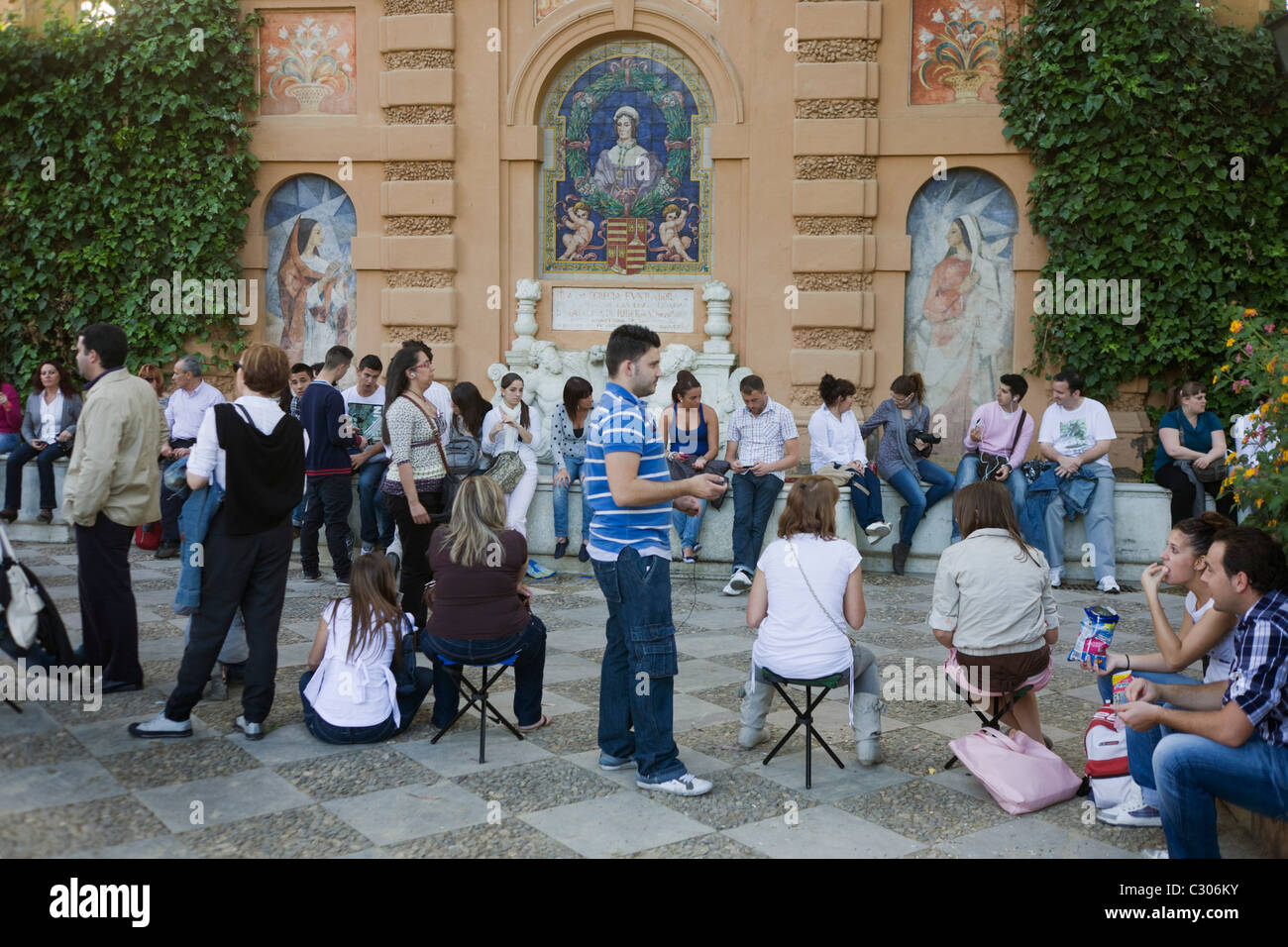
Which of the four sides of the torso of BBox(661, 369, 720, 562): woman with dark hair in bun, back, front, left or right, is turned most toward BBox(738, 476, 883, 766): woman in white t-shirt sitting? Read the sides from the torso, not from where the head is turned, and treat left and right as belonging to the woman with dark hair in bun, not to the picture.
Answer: front

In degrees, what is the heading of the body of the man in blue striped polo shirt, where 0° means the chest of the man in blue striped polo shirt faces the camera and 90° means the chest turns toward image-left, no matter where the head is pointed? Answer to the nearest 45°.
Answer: approximately 270°

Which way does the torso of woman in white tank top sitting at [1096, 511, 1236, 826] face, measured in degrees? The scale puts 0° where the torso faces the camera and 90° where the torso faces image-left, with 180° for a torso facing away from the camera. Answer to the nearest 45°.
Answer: approximately 90°

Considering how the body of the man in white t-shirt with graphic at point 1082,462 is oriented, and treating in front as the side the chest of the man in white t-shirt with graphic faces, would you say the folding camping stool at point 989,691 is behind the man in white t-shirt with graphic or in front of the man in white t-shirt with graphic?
in front

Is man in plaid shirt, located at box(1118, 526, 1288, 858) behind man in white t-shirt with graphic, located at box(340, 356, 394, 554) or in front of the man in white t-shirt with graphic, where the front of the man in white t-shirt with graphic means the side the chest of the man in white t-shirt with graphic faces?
in front

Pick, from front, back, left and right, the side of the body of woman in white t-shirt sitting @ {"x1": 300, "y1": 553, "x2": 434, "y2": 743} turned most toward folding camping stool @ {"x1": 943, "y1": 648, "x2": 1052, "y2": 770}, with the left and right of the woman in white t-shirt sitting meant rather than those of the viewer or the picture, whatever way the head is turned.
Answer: right

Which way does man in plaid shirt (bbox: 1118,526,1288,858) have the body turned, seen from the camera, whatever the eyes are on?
to the viewer's left

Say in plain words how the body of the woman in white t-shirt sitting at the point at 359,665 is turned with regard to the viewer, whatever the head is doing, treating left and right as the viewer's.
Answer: facing away from the viewer

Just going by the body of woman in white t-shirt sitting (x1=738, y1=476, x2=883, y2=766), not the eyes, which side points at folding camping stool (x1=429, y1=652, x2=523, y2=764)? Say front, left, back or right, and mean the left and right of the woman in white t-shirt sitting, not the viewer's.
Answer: left

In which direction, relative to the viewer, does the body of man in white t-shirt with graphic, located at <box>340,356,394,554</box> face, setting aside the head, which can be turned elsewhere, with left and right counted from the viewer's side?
facing the viewer

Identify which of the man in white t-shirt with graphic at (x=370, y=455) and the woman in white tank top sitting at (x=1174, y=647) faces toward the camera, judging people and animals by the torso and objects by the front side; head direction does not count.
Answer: the man in white t-shirt with graphic

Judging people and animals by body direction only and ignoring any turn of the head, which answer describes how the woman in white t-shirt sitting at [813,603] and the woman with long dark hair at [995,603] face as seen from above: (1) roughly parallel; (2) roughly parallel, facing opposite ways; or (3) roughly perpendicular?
roughly parallel

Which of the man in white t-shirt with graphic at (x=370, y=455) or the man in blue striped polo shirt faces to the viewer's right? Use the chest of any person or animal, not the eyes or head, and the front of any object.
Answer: the man in blue striped polo shirt

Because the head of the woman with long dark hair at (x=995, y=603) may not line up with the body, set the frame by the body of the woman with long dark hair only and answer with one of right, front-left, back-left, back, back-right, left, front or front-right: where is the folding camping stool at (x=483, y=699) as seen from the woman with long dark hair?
left

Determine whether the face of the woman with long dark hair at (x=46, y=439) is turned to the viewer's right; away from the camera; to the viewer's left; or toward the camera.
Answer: toward the camera

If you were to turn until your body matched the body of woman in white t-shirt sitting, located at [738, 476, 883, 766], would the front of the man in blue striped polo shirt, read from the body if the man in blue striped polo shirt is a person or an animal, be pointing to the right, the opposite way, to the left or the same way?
to the right

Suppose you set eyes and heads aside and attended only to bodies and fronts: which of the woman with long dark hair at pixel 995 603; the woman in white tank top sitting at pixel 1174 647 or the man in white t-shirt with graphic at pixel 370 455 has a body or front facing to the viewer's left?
the woman in white tank top sitting

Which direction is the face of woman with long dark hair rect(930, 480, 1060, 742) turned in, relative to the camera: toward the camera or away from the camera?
away from the camera
